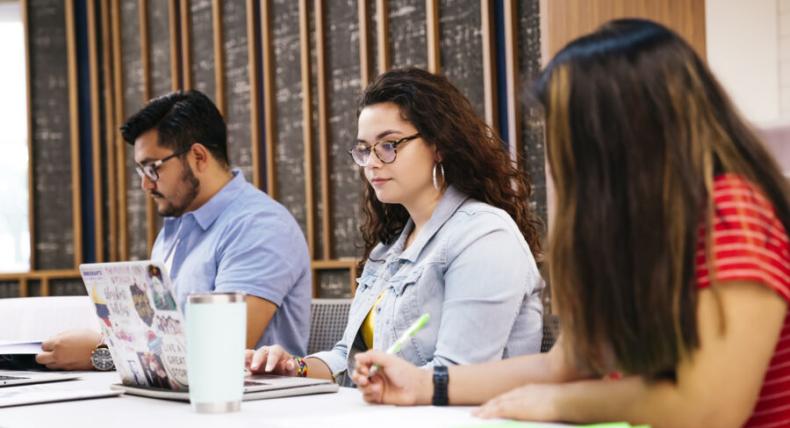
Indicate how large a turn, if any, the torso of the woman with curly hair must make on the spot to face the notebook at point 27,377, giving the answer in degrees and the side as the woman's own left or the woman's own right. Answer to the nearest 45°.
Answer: approximately 45° to the woman's own right

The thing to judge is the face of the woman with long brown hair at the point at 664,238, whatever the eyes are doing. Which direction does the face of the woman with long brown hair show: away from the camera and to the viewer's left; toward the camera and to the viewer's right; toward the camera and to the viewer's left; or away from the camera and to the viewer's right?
away from the camera and to the viewer's left

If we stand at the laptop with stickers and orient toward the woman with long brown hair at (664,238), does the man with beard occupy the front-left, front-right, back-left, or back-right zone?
back-left

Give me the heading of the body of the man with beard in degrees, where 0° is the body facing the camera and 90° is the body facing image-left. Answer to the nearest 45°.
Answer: approximately 45°

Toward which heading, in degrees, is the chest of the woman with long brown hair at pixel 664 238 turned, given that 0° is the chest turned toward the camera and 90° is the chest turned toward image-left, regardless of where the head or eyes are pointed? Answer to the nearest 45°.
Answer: approximately 90°

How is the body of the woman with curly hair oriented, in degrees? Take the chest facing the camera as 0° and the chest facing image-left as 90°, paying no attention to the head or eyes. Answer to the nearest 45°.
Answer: approximately 45°
